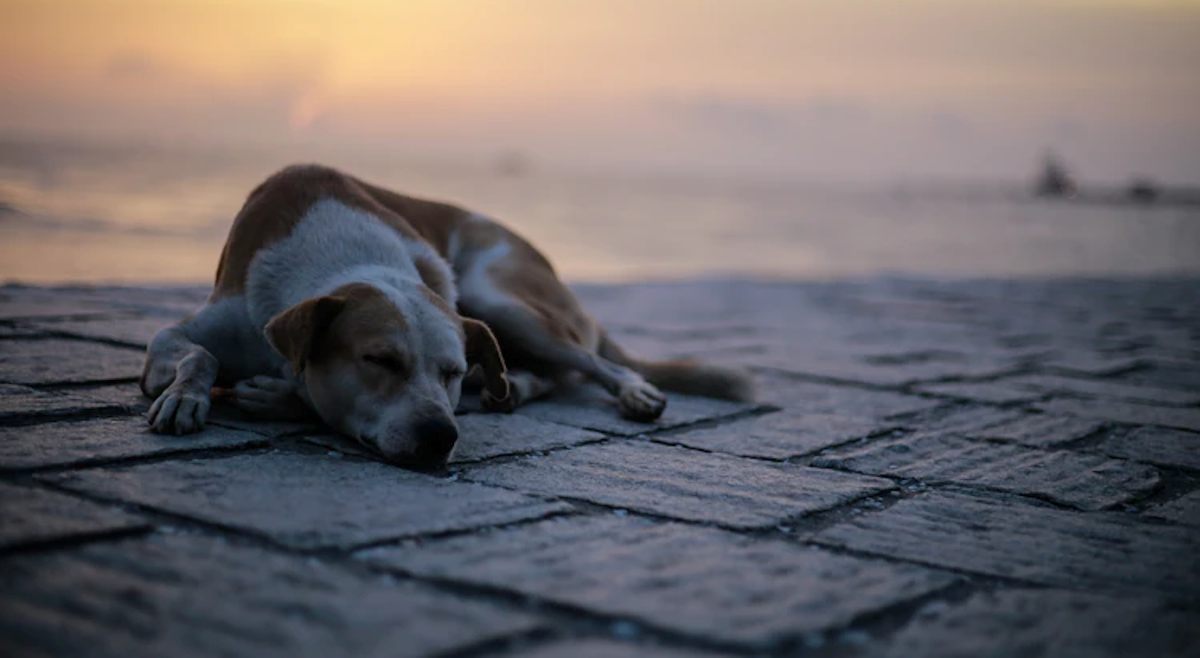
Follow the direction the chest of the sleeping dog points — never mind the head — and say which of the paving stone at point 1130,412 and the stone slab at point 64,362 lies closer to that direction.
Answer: the stone slab

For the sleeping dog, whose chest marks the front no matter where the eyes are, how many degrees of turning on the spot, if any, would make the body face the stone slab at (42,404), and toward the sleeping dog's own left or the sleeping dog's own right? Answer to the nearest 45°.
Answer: approximately 45° to the sleeping dog's own right

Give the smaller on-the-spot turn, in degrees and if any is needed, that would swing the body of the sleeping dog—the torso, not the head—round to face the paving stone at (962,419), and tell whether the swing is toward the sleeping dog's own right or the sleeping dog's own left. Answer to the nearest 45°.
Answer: approximately 135° to the sleeping dog's own left

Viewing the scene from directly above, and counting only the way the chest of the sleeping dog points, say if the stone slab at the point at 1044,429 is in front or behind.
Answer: behind

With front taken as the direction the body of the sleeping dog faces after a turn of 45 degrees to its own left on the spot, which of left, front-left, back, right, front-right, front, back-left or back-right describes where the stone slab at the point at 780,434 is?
left

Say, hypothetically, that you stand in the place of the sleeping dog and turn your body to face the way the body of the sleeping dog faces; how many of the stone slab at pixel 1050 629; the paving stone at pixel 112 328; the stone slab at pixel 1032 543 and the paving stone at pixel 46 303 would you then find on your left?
2

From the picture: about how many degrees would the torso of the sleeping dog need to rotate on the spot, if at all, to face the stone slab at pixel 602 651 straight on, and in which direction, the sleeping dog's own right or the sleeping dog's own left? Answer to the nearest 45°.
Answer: approximately 45° to the sleeping dog's own left

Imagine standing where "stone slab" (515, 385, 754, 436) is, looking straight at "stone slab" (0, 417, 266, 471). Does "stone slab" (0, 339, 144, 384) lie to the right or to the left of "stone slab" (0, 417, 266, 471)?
right

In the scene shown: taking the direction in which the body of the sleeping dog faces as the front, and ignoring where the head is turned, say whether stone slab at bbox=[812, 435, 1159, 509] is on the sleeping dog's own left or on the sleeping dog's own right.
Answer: on the sleeping dog's own left

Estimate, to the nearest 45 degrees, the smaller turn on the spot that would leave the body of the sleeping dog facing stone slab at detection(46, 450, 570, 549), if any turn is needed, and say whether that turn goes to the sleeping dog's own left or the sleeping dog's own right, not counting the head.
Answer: approximately 45° to the sleeping dog's own left

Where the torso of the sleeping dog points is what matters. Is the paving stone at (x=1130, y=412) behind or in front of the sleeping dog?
behind

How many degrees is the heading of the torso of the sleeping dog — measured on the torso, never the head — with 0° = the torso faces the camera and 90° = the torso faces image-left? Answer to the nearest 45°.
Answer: approximately 45°

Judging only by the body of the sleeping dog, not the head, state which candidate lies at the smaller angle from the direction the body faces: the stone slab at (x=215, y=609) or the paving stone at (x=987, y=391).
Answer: the stone slab

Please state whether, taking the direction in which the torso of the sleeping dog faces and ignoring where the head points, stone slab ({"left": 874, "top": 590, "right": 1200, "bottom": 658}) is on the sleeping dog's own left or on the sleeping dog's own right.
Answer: on the sleeping dog's own left
